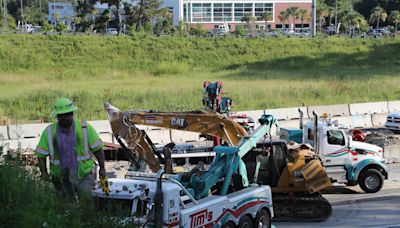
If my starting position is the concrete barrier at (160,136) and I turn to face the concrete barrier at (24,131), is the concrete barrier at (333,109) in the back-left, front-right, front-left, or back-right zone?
back-right

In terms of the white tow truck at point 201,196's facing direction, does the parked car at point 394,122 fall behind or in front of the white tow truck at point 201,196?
behind

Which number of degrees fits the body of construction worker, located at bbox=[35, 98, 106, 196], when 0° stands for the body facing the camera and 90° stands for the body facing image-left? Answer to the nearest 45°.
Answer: approximately 0°

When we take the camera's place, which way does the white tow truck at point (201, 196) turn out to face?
facing the viewer and to the left of the viewer

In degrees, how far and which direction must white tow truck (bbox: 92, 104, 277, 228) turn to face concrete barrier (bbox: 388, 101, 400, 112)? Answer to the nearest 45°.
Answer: approximately 180°
